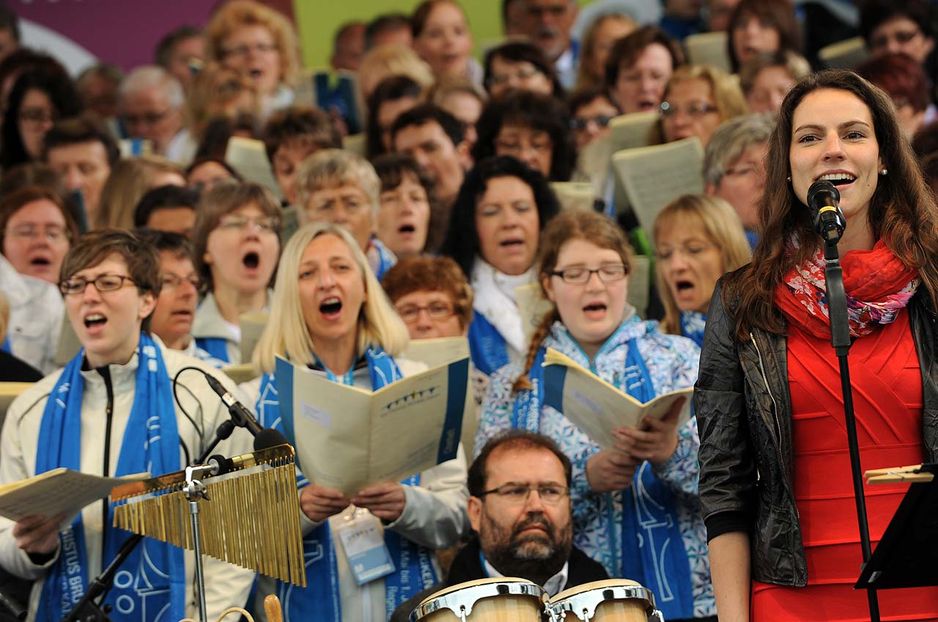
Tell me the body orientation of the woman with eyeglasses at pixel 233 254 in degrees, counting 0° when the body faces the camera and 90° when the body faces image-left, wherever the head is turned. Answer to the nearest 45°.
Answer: approximately 315°

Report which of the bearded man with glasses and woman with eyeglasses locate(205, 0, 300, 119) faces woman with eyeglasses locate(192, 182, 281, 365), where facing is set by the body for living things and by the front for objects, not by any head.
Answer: woman with eyeglasses locate(205, 0, 300, 119)

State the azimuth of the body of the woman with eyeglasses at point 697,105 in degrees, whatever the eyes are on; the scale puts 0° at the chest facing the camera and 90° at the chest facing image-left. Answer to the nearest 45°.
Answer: approximately 45°

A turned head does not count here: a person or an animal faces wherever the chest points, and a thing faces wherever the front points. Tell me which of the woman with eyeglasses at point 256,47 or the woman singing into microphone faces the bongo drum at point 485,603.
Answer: the woman with eyeglasses

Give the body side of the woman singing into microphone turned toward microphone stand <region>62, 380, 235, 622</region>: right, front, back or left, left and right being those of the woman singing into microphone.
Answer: right

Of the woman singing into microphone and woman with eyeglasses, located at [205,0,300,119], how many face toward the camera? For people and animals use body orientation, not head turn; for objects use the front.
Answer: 2

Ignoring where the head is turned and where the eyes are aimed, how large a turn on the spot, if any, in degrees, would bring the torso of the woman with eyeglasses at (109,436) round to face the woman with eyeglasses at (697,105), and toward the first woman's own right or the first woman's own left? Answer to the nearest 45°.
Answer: approximately 180°
